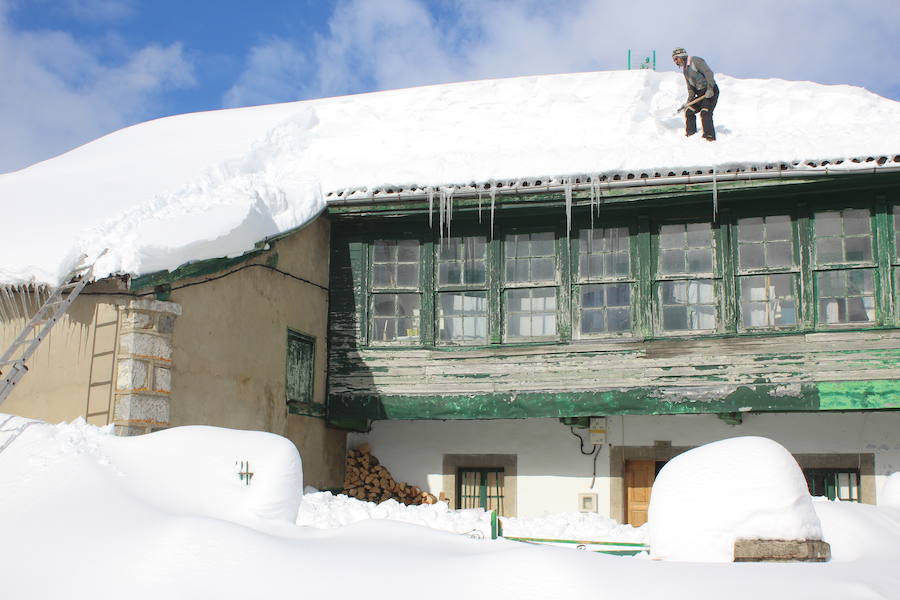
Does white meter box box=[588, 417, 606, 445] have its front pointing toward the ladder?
no

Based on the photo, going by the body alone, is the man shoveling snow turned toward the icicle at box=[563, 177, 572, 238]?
yes

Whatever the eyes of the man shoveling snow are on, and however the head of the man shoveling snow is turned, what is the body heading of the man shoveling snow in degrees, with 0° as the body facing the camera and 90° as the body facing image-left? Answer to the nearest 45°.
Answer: approximately 45°

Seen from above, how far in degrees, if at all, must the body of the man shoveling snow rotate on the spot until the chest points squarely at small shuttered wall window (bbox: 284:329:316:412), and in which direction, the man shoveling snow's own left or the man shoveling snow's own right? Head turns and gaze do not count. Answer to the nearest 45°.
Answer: approximately 45° to the man shoveling snow's own right

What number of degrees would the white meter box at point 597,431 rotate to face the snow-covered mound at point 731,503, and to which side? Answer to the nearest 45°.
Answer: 0° — it already faces it

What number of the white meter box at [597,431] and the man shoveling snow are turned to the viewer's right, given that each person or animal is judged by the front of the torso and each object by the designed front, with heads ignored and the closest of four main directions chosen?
0

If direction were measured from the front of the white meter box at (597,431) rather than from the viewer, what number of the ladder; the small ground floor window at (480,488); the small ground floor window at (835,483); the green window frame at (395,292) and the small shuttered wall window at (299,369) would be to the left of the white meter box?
1

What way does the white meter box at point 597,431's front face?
toward the camera

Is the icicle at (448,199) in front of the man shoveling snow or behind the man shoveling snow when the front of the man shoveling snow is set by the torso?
in front

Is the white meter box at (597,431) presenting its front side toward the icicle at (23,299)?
no

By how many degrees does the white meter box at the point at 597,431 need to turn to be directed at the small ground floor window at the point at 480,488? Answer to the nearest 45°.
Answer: approximately 90° to its right

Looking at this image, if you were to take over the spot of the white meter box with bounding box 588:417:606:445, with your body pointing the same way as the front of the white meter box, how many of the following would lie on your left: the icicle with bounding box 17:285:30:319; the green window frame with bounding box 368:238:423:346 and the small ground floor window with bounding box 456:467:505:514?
0

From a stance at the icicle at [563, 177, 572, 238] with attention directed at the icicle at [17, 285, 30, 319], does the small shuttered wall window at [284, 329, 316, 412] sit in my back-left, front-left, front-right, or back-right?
front-right
